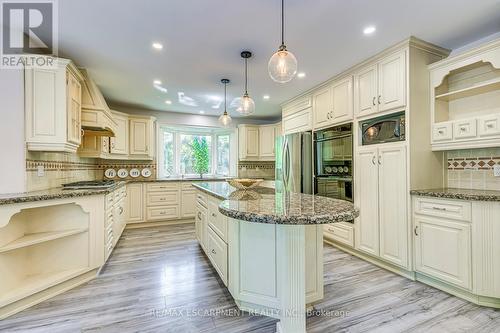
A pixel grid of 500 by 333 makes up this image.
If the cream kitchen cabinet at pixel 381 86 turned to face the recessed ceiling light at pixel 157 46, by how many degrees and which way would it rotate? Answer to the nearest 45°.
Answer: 0° — it already faces it

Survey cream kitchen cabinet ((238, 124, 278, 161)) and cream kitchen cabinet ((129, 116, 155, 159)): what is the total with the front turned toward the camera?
2

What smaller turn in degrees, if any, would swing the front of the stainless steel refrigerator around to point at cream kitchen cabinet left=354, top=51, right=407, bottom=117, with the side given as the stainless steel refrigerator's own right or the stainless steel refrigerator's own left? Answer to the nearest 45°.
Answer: approximately 90° to the stainless steel refrigerator's own left

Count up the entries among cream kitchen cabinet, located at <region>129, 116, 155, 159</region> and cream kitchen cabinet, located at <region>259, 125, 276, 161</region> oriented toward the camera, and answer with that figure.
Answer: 2

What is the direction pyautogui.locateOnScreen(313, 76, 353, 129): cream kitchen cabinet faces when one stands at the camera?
facing the viewer and to the left of the viewer

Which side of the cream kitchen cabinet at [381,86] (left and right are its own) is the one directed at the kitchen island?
front

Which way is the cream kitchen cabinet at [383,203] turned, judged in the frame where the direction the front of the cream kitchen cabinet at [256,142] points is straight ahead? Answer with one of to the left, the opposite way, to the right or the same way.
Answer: to the right

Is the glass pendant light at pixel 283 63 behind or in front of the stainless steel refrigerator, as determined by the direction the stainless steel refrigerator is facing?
in front

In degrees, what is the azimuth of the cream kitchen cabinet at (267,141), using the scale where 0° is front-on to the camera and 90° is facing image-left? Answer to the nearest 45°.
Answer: approximately 0°

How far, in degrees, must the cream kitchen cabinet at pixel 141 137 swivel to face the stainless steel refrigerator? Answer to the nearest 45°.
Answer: approximately 45° to its left

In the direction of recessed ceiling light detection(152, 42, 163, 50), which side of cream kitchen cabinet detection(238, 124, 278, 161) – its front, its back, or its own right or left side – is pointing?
front
